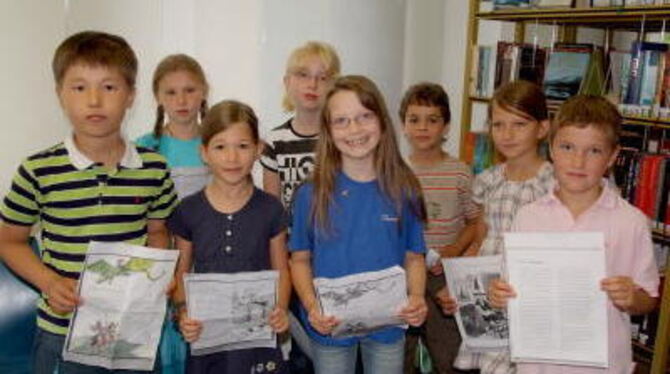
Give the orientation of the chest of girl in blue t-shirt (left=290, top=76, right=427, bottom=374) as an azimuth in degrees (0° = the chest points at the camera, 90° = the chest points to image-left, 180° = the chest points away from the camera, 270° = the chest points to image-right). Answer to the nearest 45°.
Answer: approximately 0°

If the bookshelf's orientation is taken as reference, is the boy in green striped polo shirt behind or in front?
in front

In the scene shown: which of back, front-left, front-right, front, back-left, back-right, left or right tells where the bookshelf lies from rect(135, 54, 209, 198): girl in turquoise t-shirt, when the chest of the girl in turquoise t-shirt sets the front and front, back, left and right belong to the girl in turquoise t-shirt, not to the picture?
left

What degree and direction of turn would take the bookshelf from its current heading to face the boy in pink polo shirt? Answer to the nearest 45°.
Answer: approximately 45° to its left

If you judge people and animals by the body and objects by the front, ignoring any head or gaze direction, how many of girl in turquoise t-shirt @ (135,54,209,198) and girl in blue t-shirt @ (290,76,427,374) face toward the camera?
2

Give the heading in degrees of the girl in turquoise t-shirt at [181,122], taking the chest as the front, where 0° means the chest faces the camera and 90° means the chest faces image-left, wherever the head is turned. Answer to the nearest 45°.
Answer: approximately 0°

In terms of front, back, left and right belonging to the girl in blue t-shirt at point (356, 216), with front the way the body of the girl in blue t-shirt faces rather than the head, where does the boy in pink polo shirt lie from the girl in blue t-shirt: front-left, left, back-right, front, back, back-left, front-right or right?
left

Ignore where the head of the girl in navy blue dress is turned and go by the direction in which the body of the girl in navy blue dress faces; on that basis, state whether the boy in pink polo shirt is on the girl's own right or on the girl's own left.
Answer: on the girl's own left
